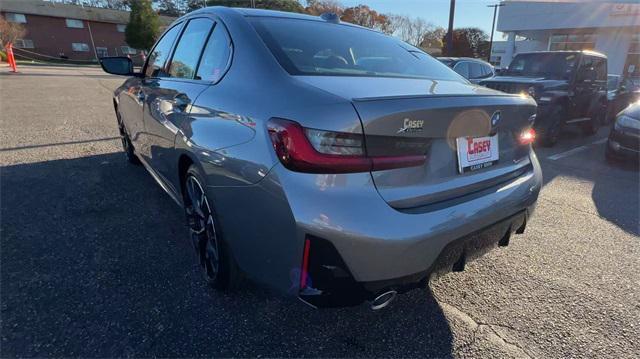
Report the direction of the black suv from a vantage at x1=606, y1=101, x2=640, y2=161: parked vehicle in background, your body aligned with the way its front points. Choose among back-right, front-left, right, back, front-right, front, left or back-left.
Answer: right

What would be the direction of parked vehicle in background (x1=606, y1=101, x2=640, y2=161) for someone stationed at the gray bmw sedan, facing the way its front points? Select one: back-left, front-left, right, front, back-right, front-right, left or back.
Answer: right

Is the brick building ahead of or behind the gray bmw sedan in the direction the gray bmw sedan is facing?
ahead

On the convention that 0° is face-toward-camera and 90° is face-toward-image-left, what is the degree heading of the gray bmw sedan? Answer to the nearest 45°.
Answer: approximately 135°

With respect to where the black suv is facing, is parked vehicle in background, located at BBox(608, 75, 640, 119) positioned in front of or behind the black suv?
behind

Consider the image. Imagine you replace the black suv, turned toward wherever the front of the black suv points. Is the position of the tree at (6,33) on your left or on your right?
on your right

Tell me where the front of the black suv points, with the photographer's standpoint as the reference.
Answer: facing the viewer and to the left of the viewer

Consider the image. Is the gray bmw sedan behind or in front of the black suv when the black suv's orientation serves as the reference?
in front

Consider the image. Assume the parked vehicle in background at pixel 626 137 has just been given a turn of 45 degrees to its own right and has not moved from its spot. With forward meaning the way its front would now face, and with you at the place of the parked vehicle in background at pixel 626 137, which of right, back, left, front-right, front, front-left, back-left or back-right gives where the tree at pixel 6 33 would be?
front

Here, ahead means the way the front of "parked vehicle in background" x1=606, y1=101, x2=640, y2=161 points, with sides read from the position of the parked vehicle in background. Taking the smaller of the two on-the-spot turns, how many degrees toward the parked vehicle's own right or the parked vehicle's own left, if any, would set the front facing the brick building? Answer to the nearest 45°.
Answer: approximately 45° to the parked vehicle's own right

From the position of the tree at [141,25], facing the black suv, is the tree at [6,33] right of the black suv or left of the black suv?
right

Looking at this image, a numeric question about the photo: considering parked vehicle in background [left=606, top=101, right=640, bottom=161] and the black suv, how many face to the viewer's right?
0
